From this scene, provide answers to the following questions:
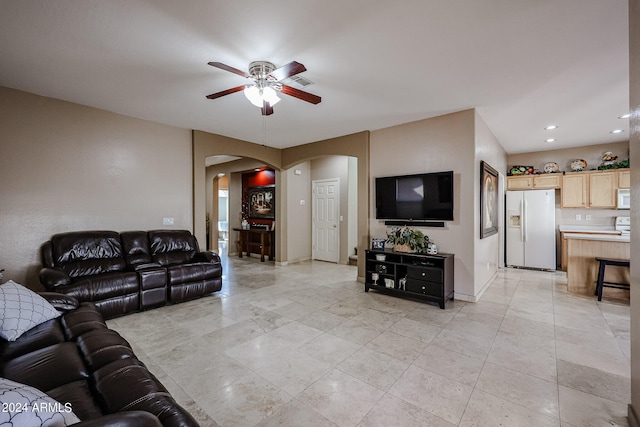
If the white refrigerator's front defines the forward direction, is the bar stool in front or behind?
in front

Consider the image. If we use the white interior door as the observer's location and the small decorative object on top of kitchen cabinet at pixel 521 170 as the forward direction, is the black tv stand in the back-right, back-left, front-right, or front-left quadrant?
front-right

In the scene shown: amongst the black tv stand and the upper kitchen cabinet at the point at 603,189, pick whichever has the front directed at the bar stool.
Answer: the upper kitchen cabinet

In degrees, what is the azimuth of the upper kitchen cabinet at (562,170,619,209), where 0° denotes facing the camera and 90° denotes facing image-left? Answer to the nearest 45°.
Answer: approximately 0°

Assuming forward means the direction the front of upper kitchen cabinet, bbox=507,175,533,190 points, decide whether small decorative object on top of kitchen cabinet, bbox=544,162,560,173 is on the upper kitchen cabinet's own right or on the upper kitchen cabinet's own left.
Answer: on the upper kitchen cabinet's own left

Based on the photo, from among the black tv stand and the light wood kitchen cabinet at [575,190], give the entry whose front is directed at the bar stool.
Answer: the light wood kitchen cabinet

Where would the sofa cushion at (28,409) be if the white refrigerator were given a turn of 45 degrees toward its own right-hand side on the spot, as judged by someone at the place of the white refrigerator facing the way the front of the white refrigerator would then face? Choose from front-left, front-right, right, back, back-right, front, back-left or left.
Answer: front-left

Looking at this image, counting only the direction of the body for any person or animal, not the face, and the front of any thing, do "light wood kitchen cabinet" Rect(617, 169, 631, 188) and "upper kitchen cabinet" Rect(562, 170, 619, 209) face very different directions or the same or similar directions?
same or similar directions

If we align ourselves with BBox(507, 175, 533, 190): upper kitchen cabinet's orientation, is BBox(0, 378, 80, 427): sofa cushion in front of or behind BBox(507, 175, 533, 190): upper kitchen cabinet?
in front

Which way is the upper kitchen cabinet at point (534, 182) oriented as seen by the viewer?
toward the camera

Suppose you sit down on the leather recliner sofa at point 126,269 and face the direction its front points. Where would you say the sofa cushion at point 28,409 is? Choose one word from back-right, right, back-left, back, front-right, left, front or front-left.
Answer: front-right

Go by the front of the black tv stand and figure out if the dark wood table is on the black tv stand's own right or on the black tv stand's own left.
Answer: on the black tv stand's own right

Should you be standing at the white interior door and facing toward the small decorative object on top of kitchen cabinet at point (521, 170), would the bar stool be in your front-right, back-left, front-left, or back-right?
front-right

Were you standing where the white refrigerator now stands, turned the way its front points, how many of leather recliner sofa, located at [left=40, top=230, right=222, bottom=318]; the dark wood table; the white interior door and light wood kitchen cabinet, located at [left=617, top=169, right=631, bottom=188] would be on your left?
1
